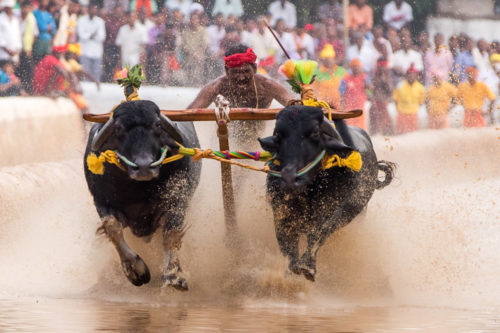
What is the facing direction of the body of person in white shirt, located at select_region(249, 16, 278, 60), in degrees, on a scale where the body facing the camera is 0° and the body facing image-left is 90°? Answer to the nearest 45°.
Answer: approximately 0°

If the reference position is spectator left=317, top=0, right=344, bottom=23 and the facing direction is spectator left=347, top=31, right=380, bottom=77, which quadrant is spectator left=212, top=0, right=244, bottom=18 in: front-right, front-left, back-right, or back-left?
back-right

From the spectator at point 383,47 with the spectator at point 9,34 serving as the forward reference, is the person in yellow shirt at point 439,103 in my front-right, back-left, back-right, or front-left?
back-left

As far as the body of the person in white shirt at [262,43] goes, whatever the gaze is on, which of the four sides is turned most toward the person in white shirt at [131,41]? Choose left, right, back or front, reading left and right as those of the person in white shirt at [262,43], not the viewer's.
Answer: right

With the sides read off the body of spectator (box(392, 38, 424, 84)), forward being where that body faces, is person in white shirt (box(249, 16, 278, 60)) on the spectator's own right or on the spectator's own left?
on the spectator's own right
